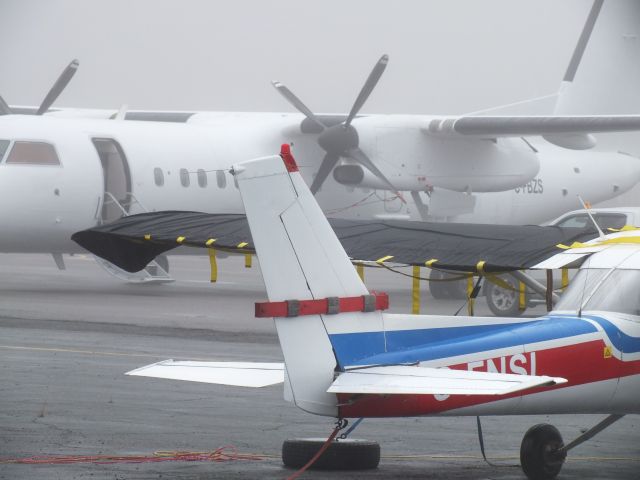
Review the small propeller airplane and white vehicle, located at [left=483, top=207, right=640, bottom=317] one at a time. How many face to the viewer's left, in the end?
1

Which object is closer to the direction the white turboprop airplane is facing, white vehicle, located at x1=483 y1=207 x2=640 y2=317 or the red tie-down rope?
the red tie-down rope

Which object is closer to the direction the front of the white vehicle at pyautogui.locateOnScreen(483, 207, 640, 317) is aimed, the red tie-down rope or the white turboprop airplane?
the white turboprop airplane

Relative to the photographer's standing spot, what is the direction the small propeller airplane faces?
facing away from the viewer and to the right of the viewer

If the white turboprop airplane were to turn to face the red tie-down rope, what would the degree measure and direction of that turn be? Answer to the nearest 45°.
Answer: approximately 45° to its left

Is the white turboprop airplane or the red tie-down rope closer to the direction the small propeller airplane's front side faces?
the white turboprop airplane

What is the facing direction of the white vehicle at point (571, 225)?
to the viewer's left

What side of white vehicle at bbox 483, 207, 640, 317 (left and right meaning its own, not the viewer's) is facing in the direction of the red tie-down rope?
left

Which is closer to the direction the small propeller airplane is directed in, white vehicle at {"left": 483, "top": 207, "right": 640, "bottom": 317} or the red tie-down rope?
the white vehicle

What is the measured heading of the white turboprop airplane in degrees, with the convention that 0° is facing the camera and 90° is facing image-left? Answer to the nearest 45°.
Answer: approximately 45°

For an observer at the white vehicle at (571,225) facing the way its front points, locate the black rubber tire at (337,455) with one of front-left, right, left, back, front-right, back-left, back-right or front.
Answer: left

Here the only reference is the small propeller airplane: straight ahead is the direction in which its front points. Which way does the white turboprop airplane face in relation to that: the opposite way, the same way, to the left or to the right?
the opposite way
